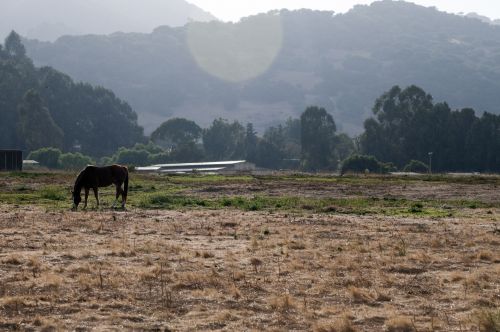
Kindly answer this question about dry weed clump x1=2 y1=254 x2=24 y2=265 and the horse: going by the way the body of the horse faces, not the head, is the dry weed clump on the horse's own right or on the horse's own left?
on the horse's own left

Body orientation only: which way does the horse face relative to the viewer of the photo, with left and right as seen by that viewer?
facing to the left of the viewer

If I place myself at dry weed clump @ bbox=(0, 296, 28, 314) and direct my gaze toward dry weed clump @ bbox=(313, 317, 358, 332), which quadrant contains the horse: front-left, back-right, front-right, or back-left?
back-left

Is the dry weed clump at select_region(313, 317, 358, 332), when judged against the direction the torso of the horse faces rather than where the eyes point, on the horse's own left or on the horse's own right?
on the horse's own left

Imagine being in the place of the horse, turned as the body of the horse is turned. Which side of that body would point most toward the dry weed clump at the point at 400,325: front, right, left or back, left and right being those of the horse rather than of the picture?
left

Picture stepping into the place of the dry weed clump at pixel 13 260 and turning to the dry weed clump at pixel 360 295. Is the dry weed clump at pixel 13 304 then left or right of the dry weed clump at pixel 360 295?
right

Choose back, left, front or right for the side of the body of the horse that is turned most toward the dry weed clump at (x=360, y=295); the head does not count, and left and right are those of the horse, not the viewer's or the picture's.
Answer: left

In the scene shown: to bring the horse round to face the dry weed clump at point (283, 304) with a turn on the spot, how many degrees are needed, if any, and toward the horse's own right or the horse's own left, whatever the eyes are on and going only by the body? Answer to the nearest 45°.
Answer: approximately 90° to the horse's own left

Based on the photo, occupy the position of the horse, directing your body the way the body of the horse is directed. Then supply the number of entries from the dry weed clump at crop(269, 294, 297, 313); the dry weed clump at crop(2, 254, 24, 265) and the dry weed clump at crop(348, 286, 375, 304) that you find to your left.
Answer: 3

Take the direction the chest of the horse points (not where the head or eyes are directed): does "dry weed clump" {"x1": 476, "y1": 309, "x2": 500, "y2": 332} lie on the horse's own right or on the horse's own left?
on the horse's own left

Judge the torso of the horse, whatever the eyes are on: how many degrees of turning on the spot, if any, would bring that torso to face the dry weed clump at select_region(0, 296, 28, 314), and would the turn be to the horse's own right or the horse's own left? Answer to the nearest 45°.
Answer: approximately 90° to the horse's own left
